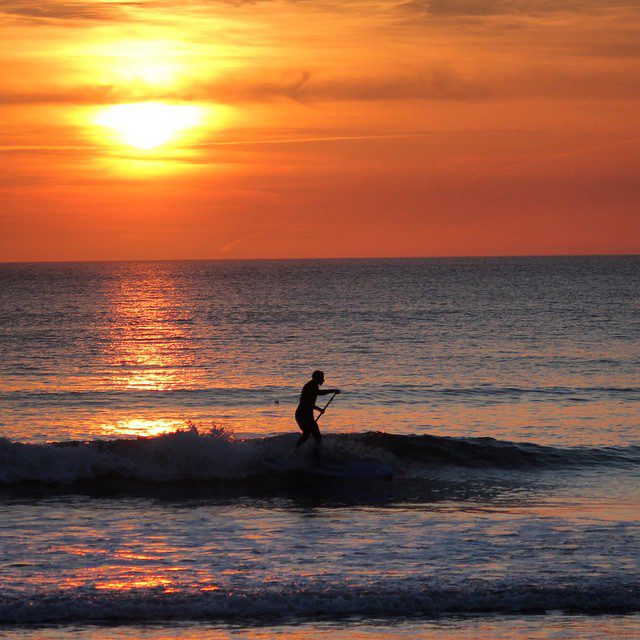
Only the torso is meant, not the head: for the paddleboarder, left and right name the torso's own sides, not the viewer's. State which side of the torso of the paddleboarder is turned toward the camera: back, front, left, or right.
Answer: right

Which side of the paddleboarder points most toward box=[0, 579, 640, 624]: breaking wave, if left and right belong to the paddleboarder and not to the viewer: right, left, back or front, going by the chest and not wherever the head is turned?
right
